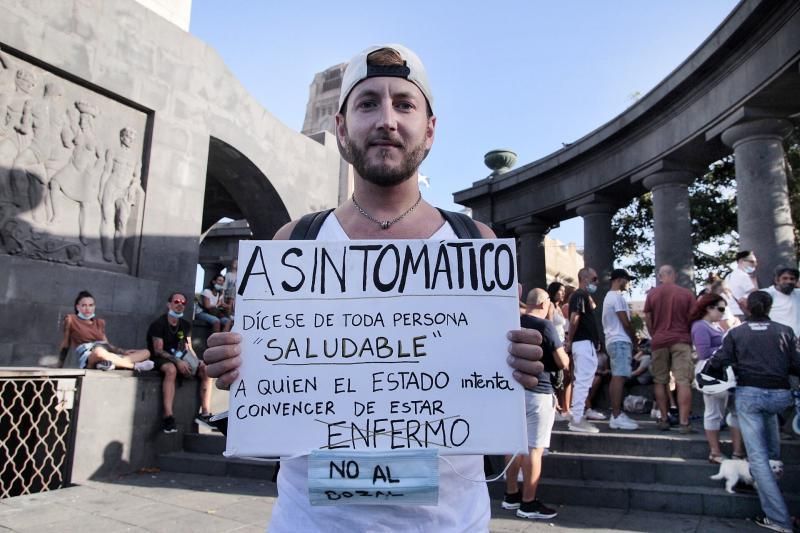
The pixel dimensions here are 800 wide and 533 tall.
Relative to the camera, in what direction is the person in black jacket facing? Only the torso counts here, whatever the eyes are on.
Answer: away from the camera

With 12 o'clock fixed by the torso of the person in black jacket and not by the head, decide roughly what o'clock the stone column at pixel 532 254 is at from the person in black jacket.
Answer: The stone column is roughly at 11 o'clock from the person in black jacket.

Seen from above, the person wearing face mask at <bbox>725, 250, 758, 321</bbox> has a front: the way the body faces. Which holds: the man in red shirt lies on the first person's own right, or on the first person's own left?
on the first person's own right

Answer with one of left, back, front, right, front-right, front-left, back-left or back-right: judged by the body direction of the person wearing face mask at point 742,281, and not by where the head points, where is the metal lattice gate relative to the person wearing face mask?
right

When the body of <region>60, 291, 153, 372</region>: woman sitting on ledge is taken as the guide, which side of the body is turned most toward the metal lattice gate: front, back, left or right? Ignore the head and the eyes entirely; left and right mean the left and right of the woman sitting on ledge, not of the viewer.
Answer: right

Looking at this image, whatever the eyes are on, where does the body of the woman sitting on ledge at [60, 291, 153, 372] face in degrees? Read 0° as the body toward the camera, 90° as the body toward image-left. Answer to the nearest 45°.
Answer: approximately 315°

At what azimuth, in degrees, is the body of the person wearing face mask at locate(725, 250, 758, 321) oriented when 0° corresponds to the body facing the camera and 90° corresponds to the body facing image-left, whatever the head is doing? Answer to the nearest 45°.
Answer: approximately 315°

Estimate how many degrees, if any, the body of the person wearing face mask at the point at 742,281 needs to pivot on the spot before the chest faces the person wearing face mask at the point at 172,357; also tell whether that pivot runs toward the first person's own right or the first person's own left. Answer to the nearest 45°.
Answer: approximately 90° to the first person's own right

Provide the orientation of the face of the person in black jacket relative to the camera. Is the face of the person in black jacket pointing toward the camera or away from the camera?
away from the camera

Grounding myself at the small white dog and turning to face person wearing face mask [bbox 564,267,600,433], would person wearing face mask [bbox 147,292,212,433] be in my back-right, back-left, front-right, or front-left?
front-left
